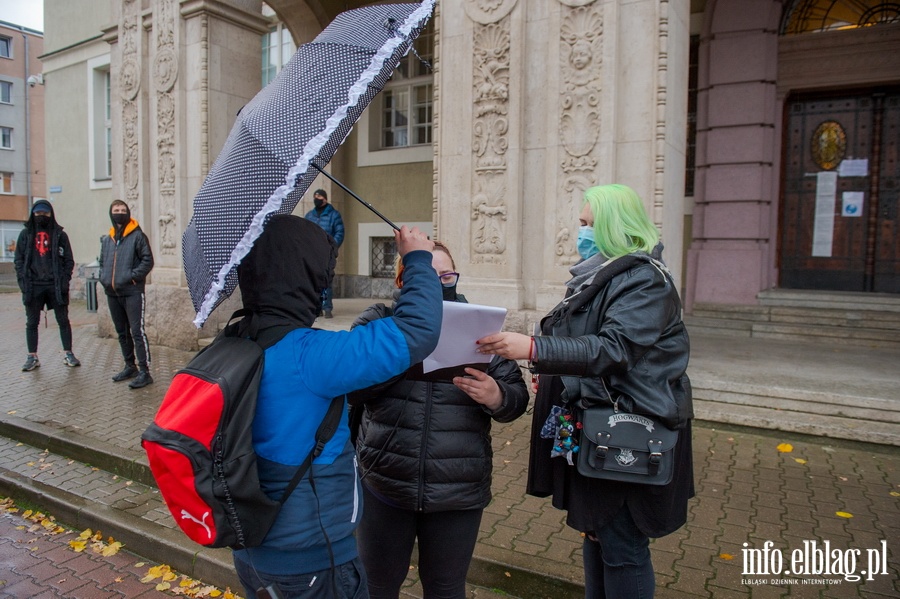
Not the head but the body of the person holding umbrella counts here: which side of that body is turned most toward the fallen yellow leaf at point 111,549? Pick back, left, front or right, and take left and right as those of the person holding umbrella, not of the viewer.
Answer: left

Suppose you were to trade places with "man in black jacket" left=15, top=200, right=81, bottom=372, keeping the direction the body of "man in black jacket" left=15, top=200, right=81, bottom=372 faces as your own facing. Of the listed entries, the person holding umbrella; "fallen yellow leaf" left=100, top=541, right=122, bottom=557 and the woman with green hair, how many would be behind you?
0

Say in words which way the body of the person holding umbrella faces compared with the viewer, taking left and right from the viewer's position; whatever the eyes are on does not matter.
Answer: facing away from the viewer and to the right of the viewer

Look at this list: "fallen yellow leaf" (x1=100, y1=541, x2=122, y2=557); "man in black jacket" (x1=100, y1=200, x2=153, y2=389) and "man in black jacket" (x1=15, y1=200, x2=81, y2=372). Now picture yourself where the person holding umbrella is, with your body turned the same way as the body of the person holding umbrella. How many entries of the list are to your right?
0

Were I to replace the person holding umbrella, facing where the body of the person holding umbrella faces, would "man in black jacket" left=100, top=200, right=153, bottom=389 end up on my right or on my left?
on my left

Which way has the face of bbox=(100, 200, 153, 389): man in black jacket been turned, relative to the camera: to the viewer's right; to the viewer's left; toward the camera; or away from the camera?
toward the camera

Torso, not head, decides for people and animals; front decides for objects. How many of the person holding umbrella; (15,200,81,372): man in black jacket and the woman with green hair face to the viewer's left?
1

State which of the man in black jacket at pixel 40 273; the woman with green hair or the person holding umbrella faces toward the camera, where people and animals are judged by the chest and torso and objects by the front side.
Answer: the man in black jacket

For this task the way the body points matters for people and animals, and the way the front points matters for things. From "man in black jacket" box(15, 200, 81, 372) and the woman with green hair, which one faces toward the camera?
the man in black jacket

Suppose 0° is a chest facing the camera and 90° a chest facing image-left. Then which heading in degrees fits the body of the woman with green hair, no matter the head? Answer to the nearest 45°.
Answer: approximately 90°

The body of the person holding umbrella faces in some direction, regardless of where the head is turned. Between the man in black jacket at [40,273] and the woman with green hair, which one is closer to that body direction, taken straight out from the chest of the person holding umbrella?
the woman with green hair

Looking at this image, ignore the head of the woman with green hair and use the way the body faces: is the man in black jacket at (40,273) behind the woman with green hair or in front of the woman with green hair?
in front

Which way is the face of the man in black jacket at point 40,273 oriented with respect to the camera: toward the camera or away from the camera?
toward the camera

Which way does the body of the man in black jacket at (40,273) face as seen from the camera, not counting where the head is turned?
toward the camera

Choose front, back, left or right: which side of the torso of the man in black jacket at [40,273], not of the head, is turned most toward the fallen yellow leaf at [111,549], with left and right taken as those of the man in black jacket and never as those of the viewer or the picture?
front

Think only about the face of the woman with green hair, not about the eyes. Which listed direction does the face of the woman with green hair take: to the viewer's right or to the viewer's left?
to the viewer's left

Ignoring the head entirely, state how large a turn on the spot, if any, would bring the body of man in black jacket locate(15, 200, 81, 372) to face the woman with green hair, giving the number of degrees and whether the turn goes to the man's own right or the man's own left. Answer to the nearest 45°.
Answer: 0° — they already face them

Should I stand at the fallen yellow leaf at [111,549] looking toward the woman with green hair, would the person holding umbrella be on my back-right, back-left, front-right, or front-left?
front-right
